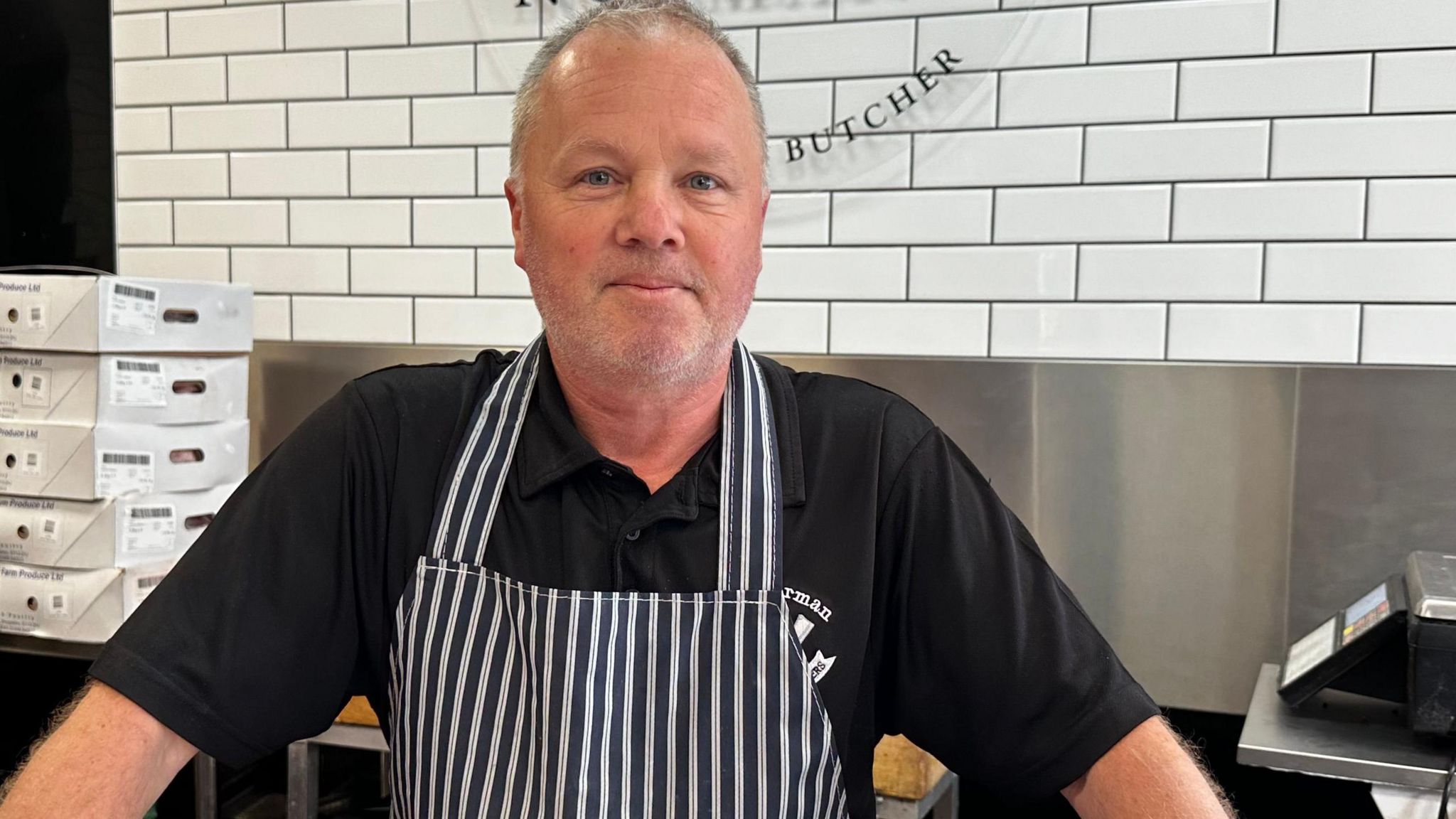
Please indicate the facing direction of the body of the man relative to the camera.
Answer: toward the camera

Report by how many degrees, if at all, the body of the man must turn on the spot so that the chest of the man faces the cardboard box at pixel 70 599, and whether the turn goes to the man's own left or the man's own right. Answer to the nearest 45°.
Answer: approximately 135° to the man's own right

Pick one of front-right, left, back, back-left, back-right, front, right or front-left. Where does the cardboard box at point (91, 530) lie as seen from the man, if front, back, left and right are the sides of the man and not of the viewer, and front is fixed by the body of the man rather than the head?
back-right

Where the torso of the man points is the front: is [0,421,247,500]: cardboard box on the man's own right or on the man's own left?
on the man's own right

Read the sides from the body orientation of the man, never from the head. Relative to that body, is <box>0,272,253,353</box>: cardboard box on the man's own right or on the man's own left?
on the man's own right

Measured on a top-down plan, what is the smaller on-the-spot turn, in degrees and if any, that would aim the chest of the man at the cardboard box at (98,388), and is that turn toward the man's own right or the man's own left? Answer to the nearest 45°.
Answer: approximately 135° to the man's own right
